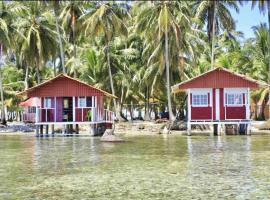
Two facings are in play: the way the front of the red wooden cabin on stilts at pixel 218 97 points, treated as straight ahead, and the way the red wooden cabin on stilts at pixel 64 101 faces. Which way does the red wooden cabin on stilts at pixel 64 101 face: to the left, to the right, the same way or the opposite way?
the same way

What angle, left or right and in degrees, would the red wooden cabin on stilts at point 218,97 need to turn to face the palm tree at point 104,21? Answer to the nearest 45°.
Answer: approximately 135° to its right

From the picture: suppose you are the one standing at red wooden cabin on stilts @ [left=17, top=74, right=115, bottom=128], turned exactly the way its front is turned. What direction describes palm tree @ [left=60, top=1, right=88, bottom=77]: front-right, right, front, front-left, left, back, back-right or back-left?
back

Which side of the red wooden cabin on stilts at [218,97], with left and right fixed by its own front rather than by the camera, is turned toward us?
front

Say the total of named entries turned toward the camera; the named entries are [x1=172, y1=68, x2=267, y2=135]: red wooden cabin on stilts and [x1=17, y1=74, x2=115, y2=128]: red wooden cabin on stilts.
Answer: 2

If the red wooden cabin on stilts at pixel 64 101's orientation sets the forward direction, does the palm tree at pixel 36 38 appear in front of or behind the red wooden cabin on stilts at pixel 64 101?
behind

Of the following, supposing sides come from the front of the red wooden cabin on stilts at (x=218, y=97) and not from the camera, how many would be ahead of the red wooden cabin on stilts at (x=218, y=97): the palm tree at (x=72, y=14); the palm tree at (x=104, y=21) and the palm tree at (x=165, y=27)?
0

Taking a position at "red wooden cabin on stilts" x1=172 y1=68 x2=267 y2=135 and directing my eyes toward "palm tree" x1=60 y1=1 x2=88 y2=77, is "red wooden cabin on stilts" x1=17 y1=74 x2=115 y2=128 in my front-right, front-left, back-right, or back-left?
front-left

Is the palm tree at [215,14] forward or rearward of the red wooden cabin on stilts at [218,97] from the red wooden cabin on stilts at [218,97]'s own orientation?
rearward

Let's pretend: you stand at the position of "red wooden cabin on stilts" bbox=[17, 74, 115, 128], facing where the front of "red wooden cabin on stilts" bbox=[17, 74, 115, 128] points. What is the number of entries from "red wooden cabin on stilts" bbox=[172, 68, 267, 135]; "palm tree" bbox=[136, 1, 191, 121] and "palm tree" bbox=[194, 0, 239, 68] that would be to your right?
0

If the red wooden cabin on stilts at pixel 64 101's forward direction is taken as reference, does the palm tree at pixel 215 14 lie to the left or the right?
on its left

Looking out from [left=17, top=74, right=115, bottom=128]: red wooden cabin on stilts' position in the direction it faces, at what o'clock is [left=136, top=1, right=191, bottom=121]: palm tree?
The palm tree is roughly at 8 o'clock from the red wooden cabin on stilts.

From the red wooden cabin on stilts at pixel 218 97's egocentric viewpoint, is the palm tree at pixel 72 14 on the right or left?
on its right

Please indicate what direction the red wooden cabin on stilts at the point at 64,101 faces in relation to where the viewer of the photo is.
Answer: facing the viewer

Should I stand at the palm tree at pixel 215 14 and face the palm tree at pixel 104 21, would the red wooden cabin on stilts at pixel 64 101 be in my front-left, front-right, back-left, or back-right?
front-left
